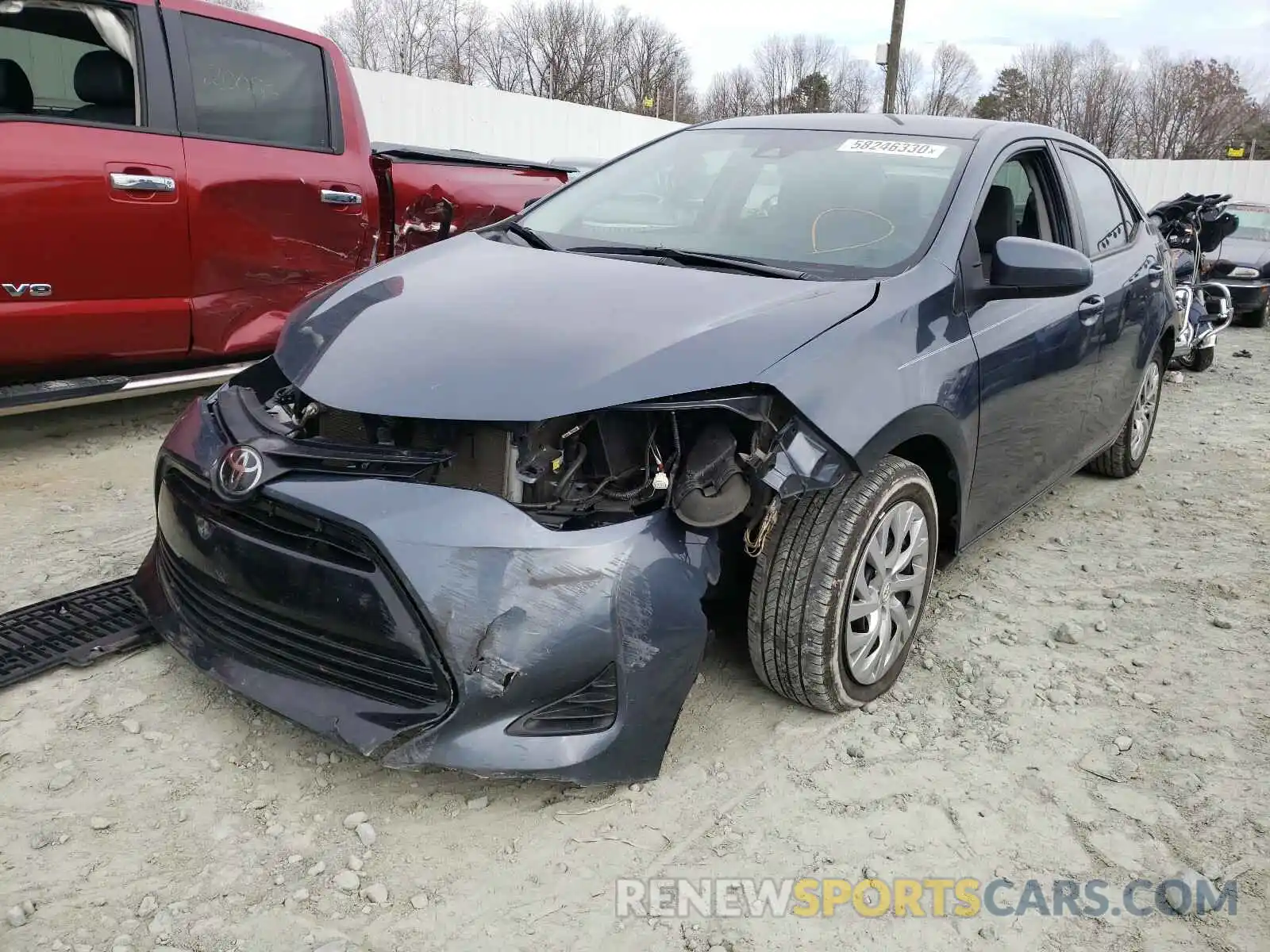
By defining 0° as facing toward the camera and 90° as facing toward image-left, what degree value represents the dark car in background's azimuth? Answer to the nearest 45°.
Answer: approximately 45°

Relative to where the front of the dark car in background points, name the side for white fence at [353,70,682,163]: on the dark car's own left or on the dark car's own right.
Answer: on the dark car's own right

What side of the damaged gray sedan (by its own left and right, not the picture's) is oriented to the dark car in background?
back

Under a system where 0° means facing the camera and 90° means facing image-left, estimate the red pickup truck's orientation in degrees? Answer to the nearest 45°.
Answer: approximately 45°

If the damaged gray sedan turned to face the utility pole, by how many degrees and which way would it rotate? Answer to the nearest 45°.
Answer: approximately 135° to its right

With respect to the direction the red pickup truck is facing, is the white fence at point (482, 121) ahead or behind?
behind

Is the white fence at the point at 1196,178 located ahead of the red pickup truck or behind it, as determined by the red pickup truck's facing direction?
behind

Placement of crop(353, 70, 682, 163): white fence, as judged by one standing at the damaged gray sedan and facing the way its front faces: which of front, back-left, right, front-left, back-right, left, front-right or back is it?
back-right
